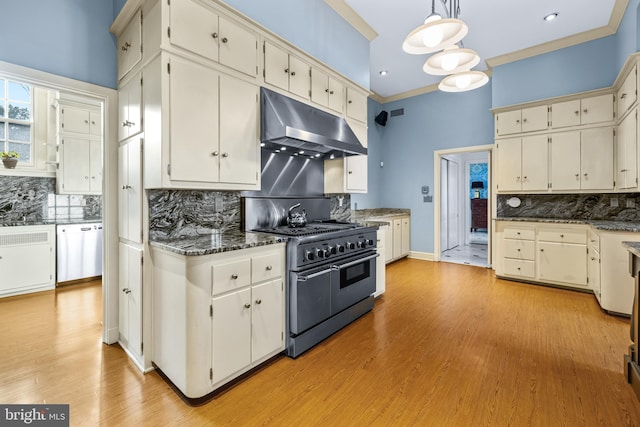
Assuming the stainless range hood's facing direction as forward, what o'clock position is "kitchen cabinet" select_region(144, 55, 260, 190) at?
The kitchen cabinet is roughly at 3 o'clock from the stainless range hood.

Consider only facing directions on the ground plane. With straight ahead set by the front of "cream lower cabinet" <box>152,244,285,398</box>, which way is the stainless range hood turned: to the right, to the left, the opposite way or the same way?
the same way

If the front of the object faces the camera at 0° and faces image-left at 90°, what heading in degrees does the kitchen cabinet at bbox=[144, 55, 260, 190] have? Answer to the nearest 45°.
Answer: approximately 315°

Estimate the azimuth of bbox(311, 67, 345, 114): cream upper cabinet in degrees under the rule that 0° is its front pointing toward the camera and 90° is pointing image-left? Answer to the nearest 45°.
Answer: approximately 315°

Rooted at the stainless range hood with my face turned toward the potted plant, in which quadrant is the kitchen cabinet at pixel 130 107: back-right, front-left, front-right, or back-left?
front-left

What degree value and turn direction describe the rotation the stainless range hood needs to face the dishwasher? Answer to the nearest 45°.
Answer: approximately 180°

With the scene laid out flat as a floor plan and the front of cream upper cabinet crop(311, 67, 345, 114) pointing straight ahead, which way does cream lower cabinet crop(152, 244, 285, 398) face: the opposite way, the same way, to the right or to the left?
the same way

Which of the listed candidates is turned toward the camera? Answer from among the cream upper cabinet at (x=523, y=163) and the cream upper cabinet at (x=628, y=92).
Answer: the cream upper cabinet at (x=523, y=163)

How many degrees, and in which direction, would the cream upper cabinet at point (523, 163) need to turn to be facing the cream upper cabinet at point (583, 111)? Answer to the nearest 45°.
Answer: approximately 90° to its left

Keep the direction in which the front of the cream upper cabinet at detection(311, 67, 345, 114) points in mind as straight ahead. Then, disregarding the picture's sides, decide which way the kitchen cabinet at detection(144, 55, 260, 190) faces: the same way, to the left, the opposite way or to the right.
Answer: the same way

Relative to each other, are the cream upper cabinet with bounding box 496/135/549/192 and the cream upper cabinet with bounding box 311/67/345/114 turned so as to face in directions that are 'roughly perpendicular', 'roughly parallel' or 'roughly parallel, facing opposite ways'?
roughly perpendicular

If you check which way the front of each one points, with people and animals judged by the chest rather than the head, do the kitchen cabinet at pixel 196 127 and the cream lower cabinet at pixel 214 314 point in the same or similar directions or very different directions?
same or similar directions

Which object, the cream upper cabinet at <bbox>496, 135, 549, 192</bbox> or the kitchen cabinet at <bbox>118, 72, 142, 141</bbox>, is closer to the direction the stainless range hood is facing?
the cream upper cabinet

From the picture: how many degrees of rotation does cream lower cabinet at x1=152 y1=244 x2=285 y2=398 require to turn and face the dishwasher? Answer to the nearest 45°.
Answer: approximately 180°

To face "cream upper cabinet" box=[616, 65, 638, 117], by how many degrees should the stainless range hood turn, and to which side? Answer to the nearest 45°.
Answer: approximately 45° to its left

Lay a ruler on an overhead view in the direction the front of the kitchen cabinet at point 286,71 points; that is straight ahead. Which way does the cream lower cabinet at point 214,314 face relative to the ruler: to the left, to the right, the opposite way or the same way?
the same way

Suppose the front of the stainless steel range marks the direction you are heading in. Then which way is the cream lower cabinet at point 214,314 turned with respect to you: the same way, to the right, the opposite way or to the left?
the same way

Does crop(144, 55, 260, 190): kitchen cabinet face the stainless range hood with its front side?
no

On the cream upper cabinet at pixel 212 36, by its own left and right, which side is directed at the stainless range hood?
left
